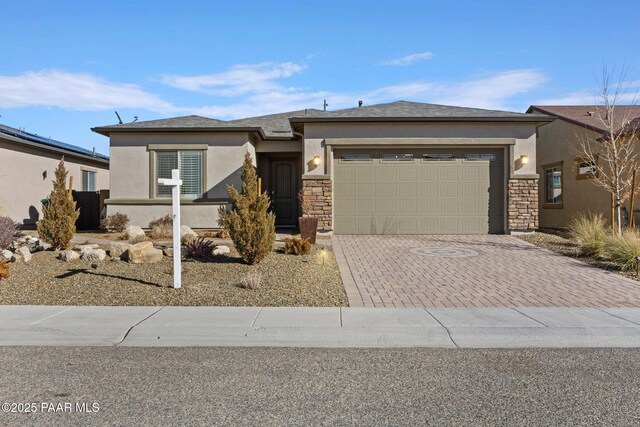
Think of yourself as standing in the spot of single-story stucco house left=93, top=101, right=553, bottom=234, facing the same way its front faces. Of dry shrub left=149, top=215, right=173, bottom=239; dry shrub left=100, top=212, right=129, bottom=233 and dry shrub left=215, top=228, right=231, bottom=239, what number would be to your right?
3

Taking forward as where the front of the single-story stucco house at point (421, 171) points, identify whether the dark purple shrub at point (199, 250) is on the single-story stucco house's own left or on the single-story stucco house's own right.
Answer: on the single-story stucco house's own right

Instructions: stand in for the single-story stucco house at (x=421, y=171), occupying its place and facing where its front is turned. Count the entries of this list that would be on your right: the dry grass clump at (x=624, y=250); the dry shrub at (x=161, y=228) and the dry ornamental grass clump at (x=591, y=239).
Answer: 1

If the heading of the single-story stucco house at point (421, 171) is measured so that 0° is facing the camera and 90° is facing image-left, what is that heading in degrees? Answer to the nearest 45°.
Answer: approximately 0°

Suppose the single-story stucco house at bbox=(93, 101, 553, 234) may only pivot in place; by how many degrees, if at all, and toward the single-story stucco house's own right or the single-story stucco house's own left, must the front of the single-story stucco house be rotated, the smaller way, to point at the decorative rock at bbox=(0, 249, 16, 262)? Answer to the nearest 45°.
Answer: approximately 45° to the single-story stucco house's own right

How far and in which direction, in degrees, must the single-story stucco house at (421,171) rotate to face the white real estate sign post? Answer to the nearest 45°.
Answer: approximately 45° to its right

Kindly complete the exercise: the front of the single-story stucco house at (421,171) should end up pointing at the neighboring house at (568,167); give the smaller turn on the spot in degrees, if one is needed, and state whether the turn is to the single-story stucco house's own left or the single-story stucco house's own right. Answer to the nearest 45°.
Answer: approximately 135° to the single-story stucco house's own left

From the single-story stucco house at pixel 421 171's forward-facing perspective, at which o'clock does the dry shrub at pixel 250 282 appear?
The dry shrub is roughly at 1 o'clock from the single-story stucco house.

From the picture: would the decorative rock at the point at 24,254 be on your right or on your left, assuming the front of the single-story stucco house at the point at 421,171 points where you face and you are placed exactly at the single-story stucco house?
on your right

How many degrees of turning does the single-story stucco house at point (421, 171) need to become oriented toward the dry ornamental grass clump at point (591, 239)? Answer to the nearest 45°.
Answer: approximately 45° to its left

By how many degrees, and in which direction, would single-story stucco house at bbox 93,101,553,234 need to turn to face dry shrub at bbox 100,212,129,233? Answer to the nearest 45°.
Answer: approximately 90° to its right

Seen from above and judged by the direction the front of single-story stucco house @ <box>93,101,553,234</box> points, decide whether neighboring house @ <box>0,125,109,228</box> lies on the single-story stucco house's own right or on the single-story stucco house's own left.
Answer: on the single-story stucco house's own right

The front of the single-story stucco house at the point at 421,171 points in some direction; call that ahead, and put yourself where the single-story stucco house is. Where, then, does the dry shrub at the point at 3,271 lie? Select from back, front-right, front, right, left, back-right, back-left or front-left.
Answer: front-right

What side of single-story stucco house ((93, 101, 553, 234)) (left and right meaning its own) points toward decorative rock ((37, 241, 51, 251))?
right

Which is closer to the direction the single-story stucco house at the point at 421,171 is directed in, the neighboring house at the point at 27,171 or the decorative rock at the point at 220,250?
the decorative rock
